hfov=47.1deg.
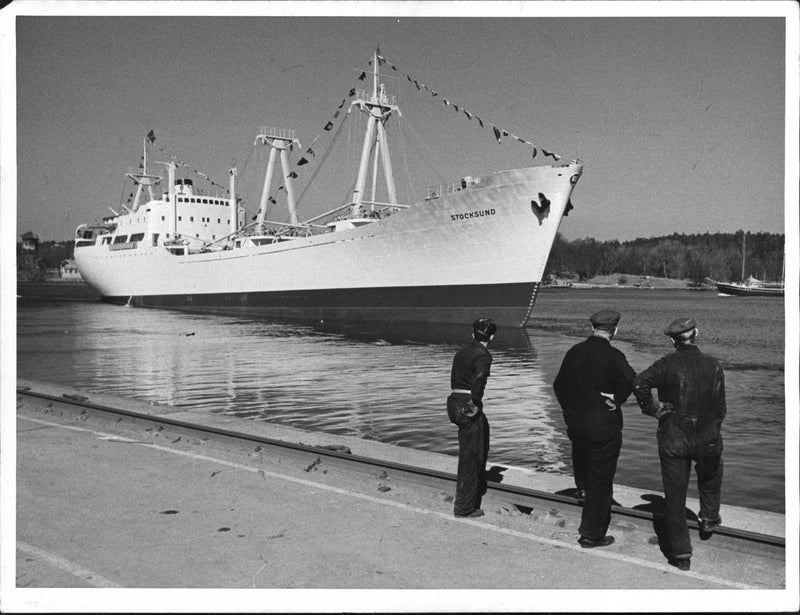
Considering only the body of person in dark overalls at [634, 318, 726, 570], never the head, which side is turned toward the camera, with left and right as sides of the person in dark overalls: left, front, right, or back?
back

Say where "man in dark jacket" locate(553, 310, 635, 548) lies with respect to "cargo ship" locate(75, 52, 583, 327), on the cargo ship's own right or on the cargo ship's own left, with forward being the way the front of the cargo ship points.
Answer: on the cargo ship's own right

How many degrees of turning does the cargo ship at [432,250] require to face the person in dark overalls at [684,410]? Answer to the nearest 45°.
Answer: approximately 45° to its right

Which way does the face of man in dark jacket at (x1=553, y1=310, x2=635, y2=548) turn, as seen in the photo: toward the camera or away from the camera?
away from the camera

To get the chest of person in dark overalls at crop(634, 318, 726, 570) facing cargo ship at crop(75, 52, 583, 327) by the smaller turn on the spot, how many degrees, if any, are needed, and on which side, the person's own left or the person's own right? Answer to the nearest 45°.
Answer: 0° — they already face it

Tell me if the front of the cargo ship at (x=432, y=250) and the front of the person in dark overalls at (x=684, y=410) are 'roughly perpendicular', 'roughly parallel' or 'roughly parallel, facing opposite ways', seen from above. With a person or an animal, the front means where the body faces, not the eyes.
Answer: roughly perpendicular

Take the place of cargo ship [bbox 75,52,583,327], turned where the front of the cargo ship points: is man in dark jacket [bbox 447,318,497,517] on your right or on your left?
on your right

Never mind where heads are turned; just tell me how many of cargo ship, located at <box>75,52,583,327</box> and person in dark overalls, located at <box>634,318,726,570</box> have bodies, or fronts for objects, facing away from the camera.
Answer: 1

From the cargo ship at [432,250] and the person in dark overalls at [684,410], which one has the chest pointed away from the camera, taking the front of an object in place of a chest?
the person in dark overalls
